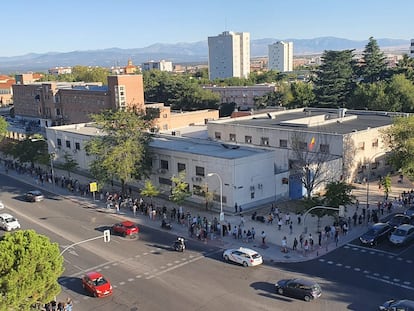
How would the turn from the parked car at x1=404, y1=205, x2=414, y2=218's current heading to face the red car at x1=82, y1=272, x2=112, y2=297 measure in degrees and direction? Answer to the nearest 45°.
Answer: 0° — it already faces it

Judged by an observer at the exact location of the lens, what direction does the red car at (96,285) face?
facing the viewer and to the right of the viewer

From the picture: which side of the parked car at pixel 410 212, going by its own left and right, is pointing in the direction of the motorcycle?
front

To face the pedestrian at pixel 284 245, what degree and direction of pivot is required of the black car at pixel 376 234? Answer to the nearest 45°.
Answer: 0° — it already faces them

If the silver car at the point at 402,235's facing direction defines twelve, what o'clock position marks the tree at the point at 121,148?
The tree is roughly at 2 o'clock from the silver car.

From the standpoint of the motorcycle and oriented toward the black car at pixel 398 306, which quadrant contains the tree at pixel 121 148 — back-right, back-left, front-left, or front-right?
back-left

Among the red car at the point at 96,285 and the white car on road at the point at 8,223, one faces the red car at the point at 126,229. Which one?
the white car on road

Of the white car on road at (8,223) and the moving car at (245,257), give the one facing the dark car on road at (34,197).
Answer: the moving car at (245,257)

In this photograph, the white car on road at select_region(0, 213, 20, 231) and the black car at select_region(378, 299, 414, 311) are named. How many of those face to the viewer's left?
1

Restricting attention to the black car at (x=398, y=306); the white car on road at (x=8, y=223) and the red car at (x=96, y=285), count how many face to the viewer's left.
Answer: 1

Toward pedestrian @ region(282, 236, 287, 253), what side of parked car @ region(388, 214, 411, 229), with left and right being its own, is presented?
front

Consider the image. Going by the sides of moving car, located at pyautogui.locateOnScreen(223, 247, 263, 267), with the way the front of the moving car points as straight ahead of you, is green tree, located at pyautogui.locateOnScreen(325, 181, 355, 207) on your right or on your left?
on your right

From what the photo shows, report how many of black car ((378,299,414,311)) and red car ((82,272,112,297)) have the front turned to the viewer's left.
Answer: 1
